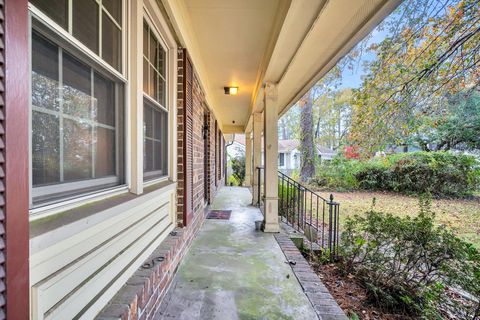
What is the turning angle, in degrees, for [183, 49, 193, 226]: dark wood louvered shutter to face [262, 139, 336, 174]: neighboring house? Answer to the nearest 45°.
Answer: approximately 45° to its left

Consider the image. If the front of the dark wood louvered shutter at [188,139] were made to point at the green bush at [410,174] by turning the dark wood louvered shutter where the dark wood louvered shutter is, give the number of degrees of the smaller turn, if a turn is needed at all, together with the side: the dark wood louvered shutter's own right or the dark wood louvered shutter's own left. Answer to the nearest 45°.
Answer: approximately 45° to the dark wood louvered shutter's own left

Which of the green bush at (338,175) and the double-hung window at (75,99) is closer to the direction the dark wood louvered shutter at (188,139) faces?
the green bush

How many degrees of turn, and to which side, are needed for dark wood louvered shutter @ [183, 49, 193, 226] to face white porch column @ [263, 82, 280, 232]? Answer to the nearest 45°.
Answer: approximately 45° to its left

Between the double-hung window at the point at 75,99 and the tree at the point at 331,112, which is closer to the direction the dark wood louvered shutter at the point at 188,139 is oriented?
the tree

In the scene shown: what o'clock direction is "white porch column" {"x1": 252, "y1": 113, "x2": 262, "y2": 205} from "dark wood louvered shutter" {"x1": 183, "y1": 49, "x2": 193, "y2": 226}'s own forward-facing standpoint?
The white porch column is roughly at 10 o'clock from the dark wood louvered shutter.

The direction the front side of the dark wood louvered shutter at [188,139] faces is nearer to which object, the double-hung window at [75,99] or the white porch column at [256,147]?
the white porch column

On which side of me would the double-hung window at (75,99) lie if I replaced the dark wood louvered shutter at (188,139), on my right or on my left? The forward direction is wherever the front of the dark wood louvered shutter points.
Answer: on my right

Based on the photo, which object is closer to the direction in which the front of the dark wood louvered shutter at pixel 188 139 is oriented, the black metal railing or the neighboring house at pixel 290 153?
the black metal railing

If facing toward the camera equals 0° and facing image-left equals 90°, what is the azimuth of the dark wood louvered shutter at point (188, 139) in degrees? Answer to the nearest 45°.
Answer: approximately 270°
